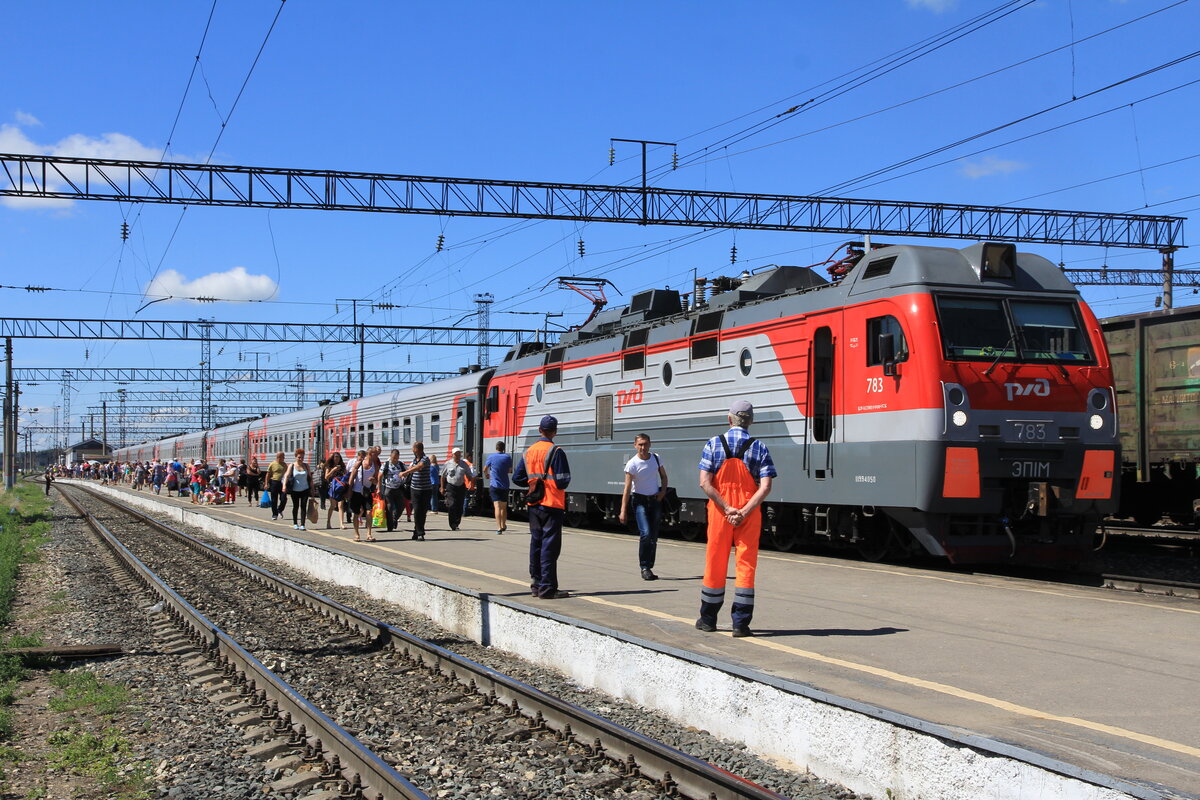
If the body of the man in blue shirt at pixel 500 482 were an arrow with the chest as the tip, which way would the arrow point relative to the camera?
away from the camera

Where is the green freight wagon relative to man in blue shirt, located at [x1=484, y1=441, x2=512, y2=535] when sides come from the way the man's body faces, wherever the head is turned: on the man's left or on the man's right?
on the man's right

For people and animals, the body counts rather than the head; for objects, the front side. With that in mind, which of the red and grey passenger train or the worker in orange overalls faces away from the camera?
the worker in orange overalls

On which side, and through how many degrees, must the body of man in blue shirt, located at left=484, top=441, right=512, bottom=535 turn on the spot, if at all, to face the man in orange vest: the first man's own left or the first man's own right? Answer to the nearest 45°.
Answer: approximately 180°

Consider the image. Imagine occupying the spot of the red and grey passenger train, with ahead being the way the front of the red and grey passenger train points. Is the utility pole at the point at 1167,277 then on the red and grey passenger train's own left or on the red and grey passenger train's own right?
on the red and grey passenger train's own left

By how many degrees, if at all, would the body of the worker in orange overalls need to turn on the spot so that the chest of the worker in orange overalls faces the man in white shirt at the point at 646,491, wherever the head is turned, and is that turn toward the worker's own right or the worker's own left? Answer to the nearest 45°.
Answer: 0° — they already face them

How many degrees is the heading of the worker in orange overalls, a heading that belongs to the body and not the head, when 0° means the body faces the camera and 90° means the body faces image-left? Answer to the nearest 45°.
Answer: approximately 180°

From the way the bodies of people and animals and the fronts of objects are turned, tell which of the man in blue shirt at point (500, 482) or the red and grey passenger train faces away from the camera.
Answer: the man in blue shirt

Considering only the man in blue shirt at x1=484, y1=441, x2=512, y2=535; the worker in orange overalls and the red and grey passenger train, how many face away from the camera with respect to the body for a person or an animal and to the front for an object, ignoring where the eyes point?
2
